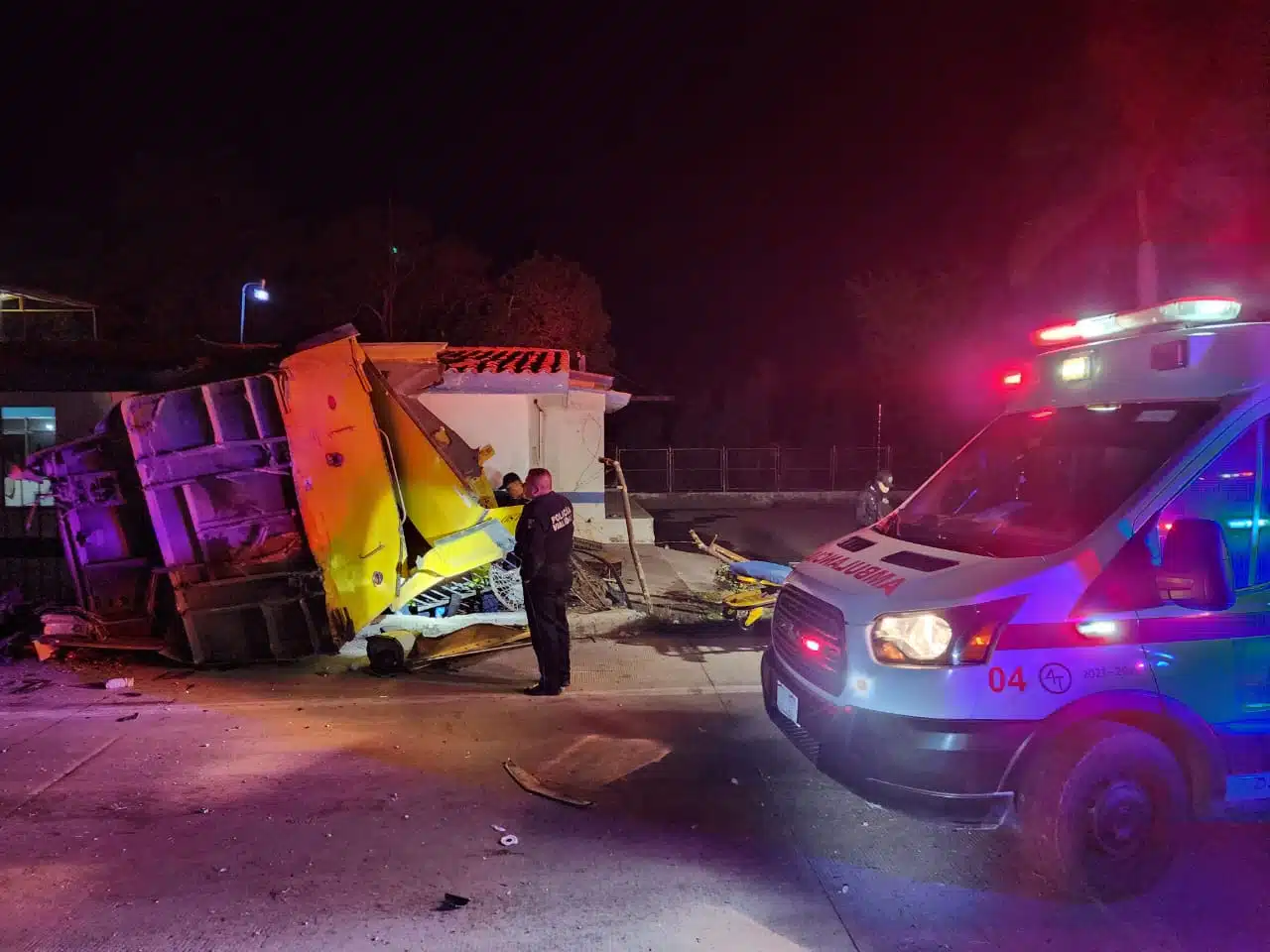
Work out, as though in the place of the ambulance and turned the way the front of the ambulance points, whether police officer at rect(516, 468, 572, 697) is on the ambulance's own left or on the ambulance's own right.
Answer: on the ambulance's own right

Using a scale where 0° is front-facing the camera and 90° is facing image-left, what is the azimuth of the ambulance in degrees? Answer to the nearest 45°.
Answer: approximately 45°

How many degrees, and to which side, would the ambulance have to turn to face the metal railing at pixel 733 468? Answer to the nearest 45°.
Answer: approximately 135° to its right

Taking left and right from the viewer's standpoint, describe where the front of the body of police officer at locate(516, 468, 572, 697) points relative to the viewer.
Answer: facing away from the viewer and to the left of the viewer

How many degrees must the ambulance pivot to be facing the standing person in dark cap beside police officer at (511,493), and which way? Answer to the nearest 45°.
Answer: approximately 90° to its right

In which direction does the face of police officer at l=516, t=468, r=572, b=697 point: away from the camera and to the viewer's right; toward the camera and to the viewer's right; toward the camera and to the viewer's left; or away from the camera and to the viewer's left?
away from the camera and to the viewer's left

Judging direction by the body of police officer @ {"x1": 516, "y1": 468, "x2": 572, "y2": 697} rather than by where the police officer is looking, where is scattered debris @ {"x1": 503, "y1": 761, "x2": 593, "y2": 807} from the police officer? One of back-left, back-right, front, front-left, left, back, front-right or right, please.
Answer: back-left

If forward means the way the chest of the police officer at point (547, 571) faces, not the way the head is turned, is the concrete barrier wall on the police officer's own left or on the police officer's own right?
on the police officer's own right

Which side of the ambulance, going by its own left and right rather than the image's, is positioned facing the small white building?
right

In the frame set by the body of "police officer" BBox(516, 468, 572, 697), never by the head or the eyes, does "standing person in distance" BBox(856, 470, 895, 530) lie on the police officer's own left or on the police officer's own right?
on the police officer's own right

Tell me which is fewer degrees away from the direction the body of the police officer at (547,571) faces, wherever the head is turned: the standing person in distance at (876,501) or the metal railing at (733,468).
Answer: the metal railing

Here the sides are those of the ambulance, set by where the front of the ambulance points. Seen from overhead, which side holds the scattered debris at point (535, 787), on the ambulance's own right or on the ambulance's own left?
on the ambulance's own right
